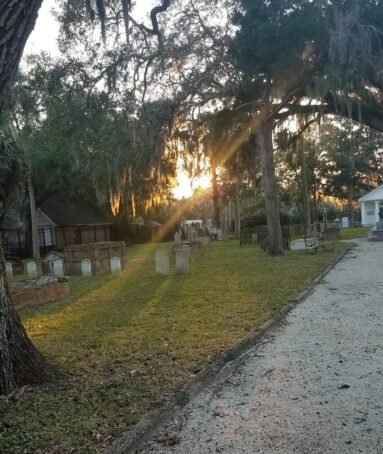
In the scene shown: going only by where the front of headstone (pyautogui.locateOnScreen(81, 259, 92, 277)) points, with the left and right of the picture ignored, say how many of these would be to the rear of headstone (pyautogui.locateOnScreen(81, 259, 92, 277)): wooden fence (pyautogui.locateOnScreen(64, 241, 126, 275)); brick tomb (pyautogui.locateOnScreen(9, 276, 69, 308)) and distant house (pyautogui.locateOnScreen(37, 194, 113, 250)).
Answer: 2

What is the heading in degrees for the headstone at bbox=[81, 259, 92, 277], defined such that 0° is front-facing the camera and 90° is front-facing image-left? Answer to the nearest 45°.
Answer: approximately 0°

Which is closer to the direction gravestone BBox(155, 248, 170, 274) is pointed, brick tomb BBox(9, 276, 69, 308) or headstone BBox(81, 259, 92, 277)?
the brick tomb

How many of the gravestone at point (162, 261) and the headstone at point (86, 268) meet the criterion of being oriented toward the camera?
2

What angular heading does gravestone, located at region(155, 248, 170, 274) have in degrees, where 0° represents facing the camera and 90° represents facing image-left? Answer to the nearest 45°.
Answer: approximately 0°

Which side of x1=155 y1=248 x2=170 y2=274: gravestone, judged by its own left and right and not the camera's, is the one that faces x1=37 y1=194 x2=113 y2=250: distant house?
back

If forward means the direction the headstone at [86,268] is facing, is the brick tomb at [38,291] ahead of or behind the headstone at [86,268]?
ahead

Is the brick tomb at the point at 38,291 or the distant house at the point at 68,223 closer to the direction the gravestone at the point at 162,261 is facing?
the brick tomb

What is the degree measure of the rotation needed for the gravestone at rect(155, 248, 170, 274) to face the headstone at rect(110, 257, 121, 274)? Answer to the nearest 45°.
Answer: approximately 135° to its right

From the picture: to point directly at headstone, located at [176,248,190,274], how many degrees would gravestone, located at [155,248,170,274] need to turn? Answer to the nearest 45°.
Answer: approximately 90° to its left

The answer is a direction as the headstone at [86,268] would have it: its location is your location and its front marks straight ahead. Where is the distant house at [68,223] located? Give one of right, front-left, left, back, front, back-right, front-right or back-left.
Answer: back

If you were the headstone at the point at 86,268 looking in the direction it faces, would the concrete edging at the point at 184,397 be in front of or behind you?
in front
